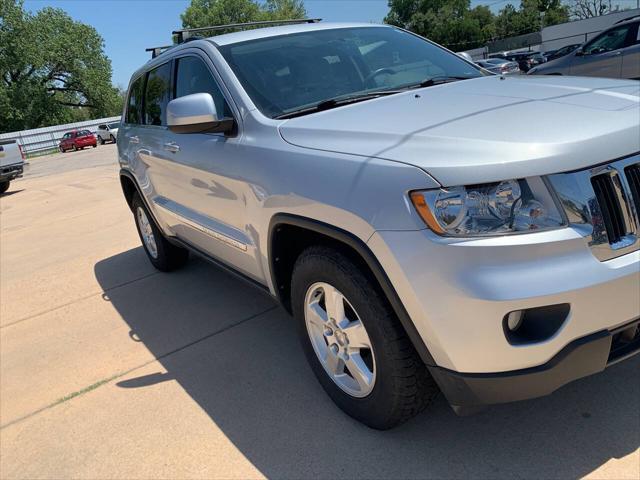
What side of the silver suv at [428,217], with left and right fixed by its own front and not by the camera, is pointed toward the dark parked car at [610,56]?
left

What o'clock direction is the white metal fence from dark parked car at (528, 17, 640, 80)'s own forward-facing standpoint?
The white metal fence is roughly at 1 o'clock from the dark parked car.

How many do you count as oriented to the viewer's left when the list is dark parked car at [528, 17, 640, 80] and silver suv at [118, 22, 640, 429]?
1

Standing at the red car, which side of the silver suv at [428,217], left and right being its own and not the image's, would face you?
back

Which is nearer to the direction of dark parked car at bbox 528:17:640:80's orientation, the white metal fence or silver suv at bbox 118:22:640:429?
the white metal fence

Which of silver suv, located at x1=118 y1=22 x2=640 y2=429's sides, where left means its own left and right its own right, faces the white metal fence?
back

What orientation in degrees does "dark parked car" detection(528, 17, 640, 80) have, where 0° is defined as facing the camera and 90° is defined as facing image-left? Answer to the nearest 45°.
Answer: approximately 90°

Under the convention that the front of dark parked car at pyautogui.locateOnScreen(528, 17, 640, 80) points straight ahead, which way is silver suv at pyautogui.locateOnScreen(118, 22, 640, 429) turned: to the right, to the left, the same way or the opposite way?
the opposite way

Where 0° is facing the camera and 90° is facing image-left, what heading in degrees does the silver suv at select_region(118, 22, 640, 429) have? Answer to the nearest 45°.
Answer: approximately 315°
